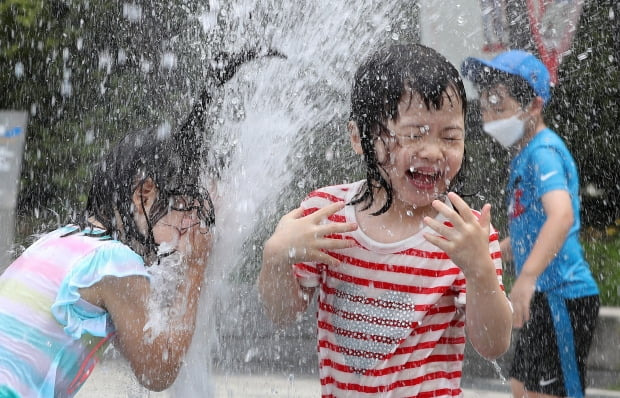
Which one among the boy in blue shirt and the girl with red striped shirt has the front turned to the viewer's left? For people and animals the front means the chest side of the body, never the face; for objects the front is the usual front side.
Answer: the boy in blue shirt

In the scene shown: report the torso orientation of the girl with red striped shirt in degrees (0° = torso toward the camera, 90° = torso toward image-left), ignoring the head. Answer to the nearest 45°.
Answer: approximately 0°

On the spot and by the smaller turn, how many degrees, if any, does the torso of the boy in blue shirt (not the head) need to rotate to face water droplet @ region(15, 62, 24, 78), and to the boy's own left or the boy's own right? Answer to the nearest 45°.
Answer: approximately 45° to the boy's own right

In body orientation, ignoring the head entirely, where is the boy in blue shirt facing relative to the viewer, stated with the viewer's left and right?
facing to the left of the viewer

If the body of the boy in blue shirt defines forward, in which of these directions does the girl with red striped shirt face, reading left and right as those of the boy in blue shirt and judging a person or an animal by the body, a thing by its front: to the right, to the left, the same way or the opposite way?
to the left

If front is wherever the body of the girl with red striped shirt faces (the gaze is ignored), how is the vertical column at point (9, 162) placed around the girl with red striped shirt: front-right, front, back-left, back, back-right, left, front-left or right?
back-right

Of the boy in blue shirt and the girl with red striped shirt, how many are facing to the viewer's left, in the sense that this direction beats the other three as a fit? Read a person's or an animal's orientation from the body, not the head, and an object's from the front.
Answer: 1

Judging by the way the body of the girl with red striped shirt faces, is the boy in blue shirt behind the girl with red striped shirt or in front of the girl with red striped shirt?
behind
